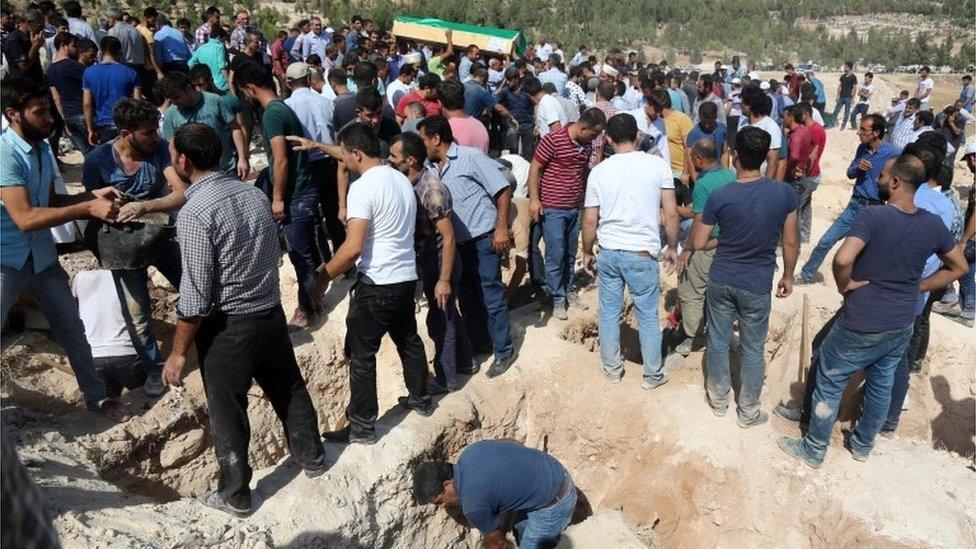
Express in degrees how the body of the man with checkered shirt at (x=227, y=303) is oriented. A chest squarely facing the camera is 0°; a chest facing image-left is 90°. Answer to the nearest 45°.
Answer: approximately 135°

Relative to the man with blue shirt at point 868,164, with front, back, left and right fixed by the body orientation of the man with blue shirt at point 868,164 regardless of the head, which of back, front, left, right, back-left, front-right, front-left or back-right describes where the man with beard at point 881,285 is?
front-left

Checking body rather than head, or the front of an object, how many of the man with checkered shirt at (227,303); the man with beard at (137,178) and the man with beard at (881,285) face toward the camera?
1

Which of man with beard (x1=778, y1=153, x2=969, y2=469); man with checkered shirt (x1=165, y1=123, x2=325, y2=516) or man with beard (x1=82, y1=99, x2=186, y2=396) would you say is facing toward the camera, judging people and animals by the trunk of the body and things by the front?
man with beard (x1=82, y1=99, x2=186, y2=396)

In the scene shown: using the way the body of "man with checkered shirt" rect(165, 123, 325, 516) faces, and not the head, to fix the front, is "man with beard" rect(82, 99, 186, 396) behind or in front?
in front

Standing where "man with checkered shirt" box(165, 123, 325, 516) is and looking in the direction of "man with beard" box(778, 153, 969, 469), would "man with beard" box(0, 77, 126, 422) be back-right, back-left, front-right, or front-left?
back-left

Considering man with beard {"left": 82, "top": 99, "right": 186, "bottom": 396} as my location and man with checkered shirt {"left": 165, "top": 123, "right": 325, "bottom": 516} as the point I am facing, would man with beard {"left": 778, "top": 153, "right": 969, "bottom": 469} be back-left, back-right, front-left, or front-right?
front-left

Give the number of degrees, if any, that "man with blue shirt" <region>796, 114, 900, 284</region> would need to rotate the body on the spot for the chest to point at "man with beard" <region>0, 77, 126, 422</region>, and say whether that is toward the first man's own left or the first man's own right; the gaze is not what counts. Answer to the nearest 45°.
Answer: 0° — they already face them

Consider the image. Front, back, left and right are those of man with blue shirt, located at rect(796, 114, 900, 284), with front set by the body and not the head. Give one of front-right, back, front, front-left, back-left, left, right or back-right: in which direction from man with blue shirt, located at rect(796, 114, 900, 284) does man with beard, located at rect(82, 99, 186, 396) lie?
front

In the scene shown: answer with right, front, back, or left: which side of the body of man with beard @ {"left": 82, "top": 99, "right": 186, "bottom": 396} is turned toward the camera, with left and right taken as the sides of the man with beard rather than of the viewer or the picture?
front

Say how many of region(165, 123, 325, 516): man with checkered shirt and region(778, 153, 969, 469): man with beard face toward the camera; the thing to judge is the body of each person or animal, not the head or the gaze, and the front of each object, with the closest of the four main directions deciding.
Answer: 0

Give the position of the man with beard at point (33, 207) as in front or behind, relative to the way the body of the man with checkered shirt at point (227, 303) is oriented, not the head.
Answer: in front

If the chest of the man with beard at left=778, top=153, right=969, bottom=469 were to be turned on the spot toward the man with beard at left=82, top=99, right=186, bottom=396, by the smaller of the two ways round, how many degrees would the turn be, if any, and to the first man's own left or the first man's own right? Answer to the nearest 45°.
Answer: approximately 90° to the first man's own left

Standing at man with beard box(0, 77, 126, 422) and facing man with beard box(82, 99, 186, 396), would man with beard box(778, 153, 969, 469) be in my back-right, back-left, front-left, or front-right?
front-right

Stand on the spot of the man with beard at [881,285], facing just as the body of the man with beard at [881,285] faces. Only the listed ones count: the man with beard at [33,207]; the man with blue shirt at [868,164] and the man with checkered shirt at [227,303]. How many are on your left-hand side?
2

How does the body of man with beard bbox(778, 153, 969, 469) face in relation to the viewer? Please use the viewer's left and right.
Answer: facing away from the viewer and to the left of the viewer

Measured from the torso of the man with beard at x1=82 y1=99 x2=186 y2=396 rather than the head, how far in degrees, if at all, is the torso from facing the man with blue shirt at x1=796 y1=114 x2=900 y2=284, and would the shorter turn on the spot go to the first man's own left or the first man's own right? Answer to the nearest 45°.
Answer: approximately 90° to the first man's own left

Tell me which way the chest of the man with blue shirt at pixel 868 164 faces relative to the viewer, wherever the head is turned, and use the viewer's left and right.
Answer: facing the viewer and to the left of the viewer
